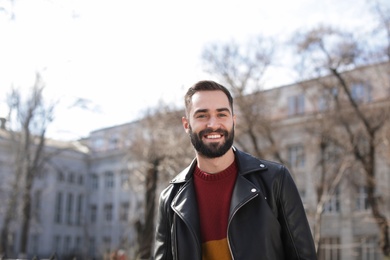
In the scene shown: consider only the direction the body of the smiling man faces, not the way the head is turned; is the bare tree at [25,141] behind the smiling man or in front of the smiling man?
behind

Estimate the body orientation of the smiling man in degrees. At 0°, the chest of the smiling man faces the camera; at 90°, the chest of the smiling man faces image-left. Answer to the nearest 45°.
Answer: approximately 0°

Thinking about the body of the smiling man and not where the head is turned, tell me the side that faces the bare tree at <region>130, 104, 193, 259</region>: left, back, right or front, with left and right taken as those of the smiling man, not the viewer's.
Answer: back

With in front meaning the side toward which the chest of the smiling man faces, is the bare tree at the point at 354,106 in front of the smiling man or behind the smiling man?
behind

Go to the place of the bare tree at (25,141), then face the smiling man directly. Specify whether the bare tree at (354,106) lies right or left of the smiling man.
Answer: left
